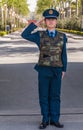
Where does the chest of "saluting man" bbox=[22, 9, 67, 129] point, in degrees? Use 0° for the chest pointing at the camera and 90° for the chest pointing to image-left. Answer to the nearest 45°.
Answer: approximately 0°
